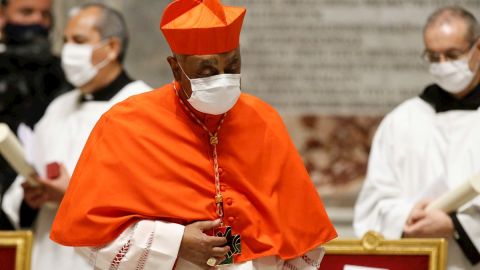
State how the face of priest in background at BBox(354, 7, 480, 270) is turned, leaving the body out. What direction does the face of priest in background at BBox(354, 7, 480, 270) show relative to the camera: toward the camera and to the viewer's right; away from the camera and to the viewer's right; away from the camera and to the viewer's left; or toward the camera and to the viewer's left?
toward the camera and to the viewer's left

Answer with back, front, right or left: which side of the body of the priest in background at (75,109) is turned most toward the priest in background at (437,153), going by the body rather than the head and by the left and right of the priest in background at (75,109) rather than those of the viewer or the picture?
left

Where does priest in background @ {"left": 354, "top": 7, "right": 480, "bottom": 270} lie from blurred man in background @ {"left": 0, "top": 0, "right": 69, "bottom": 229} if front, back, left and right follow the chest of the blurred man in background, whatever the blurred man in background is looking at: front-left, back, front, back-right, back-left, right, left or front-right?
front-left

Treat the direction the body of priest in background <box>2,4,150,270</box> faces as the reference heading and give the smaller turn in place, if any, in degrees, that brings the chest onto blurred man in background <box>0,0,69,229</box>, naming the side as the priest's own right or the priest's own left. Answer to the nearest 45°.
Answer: approximately 135° to the priest's own right

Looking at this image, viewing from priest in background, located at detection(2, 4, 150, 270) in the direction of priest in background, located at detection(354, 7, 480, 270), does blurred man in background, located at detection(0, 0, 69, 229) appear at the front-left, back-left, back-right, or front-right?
back-left

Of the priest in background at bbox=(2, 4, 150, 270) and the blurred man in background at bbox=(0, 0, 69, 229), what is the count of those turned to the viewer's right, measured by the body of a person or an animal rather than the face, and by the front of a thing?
0

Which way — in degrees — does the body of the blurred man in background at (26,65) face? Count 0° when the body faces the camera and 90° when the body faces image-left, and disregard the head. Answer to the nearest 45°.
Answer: approximately 0°

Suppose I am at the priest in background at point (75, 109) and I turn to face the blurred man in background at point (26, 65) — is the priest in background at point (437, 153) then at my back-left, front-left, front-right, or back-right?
back-right

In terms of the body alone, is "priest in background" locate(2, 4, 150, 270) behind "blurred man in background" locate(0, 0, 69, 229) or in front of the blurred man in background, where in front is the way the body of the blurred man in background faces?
in front
